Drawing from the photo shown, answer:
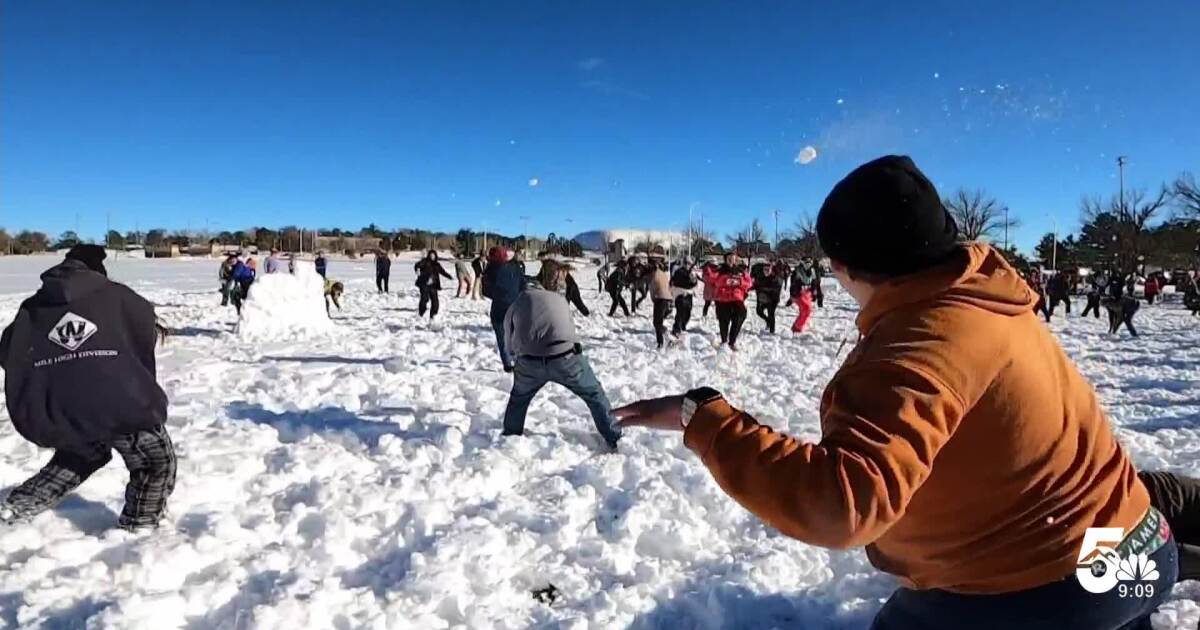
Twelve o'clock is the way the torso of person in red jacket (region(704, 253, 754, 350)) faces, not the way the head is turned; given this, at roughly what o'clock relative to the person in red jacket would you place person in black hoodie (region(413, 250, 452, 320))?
The person in black hoodie is roughly at 4 o'clock from the person in red jacket.

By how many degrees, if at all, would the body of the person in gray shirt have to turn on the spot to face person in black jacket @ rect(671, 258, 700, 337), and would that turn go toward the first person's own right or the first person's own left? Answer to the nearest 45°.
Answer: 0° — they already face them

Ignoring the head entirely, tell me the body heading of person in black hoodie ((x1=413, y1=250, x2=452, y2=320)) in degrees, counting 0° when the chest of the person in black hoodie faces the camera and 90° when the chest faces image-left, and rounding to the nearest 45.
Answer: approximately 0°

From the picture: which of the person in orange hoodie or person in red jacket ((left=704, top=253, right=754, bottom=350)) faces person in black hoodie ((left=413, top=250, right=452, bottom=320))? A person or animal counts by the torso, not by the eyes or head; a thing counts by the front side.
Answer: the person in orange hoodie

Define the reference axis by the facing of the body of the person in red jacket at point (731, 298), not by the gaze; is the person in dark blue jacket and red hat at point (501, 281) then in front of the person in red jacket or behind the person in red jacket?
in front

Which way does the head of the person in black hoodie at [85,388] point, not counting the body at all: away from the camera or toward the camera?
away from the camera

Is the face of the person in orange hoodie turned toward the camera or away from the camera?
away from the camera

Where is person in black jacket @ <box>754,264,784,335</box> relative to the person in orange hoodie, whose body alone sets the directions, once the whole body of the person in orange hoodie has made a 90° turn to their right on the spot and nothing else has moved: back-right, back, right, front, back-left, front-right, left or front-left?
front-left

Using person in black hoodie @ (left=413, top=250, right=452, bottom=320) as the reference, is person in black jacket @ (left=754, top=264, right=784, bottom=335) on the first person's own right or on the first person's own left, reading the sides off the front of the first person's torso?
on the first person's own left

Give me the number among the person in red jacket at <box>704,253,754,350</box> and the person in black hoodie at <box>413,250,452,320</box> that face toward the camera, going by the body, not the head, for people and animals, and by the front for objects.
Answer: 2

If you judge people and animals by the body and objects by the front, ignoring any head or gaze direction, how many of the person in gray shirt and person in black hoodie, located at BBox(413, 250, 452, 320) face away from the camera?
1

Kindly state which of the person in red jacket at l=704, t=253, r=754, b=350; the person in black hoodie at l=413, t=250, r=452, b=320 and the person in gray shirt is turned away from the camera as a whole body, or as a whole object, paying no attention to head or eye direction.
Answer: the person in gray shirt

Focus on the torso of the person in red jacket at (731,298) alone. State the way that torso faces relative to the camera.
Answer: toward the camera

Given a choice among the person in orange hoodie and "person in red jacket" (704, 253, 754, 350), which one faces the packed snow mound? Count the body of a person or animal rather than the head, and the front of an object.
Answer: the person in orange hoodie

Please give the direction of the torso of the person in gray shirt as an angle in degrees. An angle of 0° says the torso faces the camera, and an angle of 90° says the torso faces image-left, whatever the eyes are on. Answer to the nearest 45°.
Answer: approximately 180°

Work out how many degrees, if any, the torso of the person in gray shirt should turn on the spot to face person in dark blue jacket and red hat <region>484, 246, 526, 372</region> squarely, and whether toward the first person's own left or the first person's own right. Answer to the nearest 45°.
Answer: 0° — they already face them

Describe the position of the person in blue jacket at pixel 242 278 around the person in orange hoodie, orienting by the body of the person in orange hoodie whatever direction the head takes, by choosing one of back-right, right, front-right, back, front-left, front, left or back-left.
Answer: front

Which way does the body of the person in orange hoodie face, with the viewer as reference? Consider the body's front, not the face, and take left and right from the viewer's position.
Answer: facing away from the viewer and to the left of the viewer

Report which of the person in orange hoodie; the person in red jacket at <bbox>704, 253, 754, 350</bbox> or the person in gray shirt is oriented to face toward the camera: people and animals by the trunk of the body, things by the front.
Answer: the person in red jacket

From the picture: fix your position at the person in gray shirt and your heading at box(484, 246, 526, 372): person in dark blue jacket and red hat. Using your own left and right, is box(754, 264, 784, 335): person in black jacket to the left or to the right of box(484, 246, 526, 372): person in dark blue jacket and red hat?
right

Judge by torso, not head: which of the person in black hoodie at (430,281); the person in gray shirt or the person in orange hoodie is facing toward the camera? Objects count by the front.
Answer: the person in black hoodie
